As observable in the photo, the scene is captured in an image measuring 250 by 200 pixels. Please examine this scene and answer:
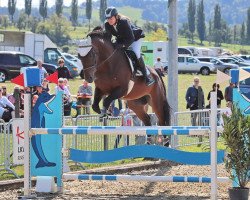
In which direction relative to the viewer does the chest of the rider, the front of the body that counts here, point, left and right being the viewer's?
facing the viewer and to the left of the viewer

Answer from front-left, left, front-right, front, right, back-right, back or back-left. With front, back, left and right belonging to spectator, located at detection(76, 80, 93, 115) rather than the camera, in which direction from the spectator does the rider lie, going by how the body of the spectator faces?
front

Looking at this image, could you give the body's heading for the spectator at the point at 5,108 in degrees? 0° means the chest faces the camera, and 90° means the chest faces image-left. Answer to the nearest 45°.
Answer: approximately 315°

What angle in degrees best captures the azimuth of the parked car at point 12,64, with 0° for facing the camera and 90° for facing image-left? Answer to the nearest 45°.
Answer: approximately 270°

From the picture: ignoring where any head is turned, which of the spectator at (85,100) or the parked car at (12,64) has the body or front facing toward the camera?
the spectator

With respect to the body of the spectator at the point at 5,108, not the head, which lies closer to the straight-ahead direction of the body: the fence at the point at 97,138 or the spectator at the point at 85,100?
the fence

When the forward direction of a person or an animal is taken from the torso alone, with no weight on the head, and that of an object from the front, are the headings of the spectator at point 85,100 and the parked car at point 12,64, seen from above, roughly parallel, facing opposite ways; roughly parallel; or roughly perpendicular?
roughly perpendicular
